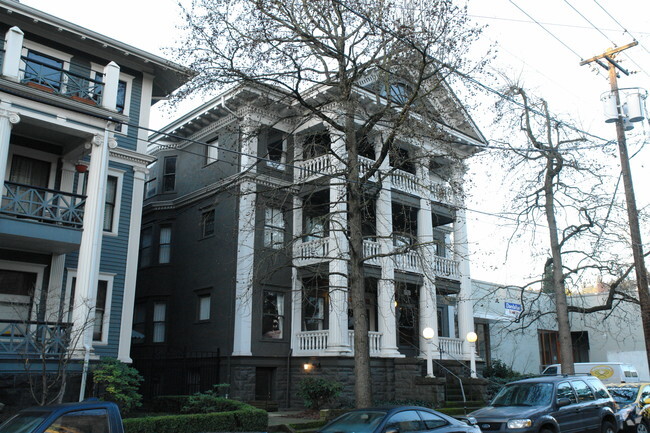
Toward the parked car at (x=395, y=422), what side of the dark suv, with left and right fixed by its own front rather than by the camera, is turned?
front

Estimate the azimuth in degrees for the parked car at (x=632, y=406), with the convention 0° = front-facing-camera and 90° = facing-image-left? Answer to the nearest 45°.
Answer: approximately 45°

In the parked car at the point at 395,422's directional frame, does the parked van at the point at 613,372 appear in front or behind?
behind

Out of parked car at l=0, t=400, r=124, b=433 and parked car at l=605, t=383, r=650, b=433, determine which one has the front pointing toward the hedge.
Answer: parked car at l=605, t=383, r=650, b=433

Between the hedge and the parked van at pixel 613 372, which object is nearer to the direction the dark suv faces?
the hedge

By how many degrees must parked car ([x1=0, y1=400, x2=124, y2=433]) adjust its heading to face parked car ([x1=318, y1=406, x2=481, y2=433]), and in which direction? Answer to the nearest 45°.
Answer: approximately 135° to its left

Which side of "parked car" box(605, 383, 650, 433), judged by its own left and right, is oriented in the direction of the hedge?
front
